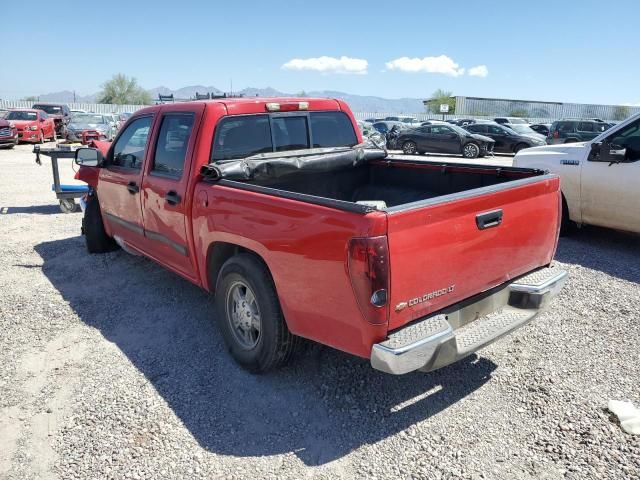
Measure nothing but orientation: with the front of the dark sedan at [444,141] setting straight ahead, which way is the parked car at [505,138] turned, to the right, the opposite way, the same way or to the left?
the same way

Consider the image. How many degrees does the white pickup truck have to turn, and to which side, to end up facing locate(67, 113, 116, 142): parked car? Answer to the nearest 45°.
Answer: approximately 45° to its right

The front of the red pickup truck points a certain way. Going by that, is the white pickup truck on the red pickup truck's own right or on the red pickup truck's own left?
on the red pickup truck's own right

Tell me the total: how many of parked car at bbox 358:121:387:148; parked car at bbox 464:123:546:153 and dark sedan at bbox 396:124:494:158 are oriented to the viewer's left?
0

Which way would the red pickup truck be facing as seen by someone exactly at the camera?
facing away from the viewer and to the left of the viewer

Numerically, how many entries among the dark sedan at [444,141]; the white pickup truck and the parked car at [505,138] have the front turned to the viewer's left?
1

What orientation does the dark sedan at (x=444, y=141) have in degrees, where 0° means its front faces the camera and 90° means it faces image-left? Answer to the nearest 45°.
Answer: approximately 315°

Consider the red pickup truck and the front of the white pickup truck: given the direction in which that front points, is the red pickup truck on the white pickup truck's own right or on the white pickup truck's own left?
on the white pickup truck's own left

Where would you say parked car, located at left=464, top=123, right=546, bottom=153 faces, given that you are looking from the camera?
facing the viewer and to the right of the viewer

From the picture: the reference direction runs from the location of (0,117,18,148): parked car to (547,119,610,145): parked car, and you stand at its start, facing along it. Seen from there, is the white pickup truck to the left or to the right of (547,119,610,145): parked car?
right

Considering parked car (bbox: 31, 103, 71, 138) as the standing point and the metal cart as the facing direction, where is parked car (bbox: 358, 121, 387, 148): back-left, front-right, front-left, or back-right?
front-left

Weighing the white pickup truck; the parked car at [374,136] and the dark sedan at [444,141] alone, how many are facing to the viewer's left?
1

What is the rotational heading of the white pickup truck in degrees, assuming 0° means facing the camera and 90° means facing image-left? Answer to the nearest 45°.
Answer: approximately 90°

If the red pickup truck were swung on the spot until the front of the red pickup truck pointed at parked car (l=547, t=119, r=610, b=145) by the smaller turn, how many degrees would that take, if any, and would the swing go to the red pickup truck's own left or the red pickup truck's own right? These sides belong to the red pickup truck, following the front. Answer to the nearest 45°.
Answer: approximately 90° to the red pickup truck's own right

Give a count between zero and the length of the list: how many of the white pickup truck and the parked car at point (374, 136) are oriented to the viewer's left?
1
